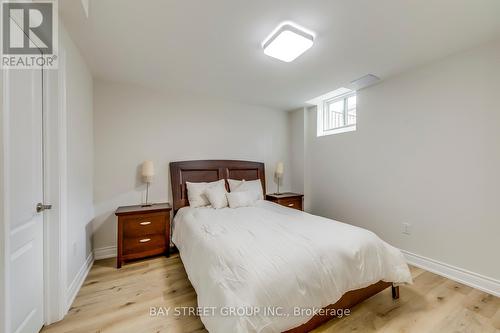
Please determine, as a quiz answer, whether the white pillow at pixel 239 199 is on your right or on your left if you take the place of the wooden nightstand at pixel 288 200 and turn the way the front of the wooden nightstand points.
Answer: on your right

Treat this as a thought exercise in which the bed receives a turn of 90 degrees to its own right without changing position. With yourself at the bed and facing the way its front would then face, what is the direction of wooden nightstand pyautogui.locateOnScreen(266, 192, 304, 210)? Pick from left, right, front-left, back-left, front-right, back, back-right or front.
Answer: back-right

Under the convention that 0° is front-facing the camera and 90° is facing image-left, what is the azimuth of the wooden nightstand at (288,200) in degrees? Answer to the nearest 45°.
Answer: approximately 315°

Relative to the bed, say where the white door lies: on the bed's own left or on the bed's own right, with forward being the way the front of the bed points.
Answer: on the bed's own right

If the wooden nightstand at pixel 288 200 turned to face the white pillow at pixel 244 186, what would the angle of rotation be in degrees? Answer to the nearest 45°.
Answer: approximately 90° to its right

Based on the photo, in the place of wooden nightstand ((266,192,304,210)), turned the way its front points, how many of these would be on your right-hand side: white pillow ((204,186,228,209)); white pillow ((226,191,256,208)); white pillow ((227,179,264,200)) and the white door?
4

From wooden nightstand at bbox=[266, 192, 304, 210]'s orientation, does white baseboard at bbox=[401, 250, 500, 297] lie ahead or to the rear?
ahead

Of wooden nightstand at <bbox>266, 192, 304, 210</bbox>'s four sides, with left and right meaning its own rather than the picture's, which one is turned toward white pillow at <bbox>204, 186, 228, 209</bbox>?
right

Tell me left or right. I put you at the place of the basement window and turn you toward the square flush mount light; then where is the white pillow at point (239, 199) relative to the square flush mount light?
right

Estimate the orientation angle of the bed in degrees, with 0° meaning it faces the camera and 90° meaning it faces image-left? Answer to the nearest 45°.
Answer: approximately 315°
